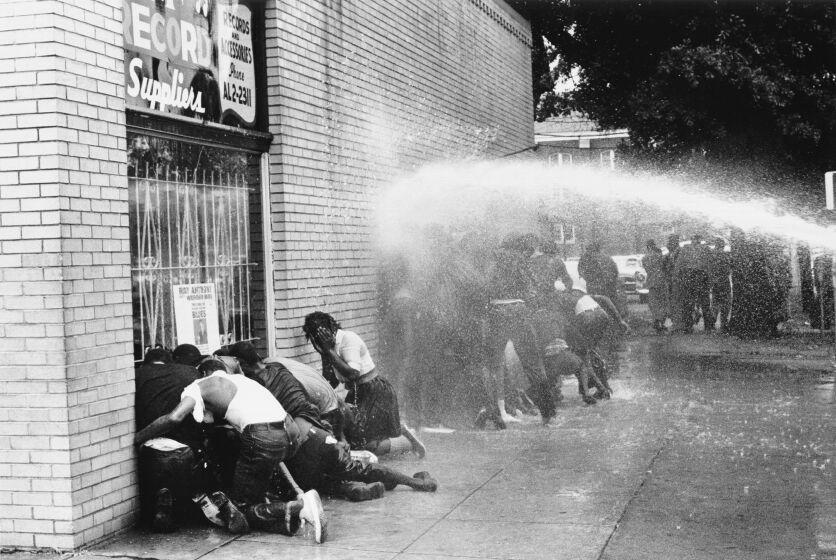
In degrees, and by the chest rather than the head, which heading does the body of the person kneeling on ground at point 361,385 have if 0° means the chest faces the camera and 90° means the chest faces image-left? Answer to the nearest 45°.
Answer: approximately 90°

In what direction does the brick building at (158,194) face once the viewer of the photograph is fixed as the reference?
facing the viewer and to the right of the viewer

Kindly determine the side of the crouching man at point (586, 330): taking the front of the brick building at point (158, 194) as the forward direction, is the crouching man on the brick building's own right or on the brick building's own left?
on the brick building's own left

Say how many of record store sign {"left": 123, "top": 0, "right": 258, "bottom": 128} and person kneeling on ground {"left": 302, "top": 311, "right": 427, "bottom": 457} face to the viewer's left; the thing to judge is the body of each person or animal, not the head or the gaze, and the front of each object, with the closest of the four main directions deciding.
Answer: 1

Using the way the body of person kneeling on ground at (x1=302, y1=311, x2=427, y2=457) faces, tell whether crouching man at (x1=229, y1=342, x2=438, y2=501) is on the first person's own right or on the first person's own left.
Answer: on the first person's own left
